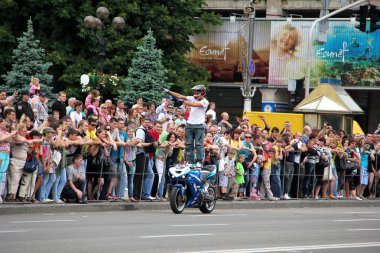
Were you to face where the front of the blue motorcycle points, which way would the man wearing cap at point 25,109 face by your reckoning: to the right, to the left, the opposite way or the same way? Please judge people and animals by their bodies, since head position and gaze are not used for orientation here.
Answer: to the left

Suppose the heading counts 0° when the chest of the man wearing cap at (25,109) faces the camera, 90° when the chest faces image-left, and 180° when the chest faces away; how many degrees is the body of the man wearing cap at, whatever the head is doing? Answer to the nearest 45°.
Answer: approximately 315°

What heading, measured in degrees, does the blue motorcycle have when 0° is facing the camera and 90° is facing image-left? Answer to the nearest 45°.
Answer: approximately 45°

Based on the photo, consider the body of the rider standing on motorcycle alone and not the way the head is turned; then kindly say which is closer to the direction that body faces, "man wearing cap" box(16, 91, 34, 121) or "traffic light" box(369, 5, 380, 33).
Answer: the man wearing cap

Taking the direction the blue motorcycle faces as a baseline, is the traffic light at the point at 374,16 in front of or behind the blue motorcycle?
behind
